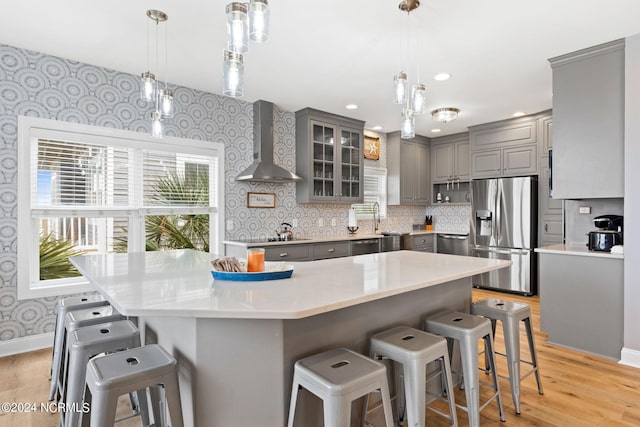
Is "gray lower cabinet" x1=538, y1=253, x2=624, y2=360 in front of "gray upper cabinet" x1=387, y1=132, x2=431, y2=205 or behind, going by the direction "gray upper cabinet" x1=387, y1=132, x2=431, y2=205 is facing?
in front

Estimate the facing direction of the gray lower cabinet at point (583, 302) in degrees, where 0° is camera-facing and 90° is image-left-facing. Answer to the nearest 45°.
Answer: approximately 90°

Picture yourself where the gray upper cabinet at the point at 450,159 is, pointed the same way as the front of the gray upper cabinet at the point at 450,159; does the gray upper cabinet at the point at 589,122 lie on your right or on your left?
on your left

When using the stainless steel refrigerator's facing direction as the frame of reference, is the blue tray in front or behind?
in front

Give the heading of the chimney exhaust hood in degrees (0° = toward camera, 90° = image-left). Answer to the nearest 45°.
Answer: approximately 315°

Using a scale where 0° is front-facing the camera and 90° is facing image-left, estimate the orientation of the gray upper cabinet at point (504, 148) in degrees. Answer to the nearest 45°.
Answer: approximately 45°

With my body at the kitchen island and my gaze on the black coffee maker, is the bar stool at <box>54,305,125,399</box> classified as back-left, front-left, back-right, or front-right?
back-left

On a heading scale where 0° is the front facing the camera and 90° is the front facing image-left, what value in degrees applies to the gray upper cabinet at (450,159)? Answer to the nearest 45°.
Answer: approximately 45°
